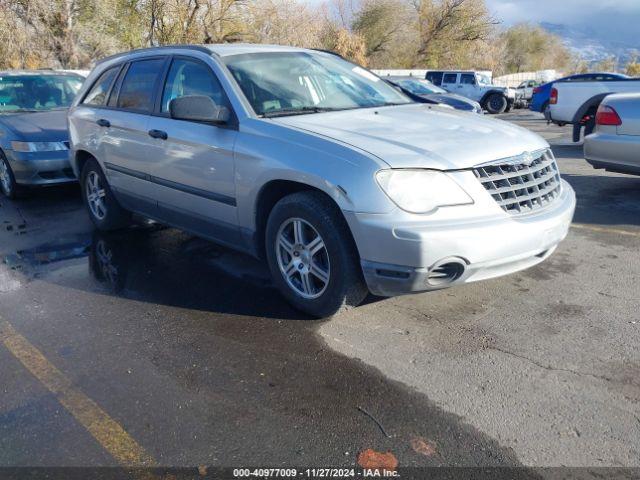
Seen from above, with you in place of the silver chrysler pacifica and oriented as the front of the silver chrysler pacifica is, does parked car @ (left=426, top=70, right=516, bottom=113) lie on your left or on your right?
on your left

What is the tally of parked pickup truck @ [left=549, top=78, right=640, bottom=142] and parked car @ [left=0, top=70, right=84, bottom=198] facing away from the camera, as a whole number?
0

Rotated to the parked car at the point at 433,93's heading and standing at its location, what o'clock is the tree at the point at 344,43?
The tree is roughly at 7 o'clock from the parked car.

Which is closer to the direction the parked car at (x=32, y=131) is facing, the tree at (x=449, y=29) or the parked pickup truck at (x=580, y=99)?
the parked pickup truck

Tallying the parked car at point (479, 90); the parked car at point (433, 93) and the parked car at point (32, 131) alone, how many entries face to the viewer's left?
0

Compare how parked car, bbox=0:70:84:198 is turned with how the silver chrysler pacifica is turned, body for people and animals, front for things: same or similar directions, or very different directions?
same or similar directions

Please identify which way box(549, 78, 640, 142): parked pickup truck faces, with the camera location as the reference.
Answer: facing to the right of the viewer

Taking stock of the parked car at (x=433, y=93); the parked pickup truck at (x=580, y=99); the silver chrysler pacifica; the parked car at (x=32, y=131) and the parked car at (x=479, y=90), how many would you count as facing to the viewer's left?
0

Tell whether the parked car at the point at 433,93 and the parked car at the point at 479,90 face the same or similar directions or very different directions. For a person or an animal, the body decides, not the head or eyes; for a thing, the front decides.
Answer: same or similar directions

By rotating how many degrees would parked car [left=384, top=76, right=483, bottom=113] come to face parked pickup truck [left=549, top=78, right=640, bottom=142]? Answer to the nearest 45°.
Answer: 0° — it already faces it

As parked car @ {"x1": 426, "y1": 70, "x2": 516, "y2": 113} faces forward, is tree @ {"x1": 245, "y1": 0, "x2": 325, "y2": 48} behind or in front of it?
behind

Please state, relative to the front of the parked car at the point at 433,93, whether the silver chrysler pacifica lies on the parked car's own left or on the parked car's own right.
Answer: on the parked car's own right

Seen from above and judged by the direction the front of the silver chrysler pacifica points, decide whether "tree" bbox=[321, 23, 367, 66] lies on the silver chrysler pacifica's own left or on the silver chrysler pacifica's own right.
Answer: on the silver chrysler pacifica's own left

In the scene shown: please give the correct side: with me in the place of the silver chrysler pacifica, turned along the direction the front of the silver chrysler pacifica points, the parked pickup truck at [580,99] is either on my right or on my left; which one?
on my left

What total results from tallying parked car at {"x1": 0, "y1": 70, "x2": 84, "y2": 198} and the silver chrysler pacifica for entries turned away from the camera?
0

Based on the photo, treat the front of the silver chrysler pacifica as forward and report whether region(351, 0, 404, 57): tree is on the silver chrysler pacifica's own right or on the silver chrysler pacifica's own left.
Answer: on the silver chrysler pacifica's own left

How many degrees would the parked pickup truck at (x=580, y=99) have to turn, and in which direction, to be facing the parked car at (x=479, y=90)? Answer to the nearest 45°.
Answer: approximately 90° to its left
